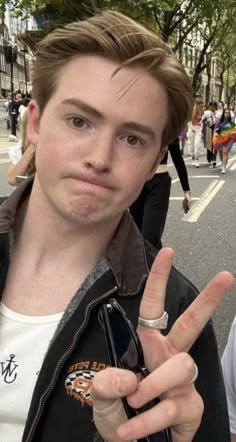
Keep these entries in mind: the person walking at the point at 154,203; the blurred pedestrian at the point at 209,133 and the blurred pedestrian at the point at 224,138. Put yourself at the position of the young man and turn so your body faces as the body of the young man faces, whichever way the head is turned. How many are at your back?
3

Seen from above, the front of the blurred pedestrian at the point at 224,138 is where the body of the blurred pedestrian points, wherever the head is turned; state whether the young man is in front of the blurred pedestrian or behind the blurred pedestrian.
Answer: in front

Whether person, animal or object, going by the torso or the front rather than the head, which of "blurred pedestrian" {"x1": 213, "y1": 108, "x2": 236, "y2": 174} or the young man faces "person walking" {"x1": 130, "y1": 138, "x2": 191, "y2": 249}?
the blurred pedestrian

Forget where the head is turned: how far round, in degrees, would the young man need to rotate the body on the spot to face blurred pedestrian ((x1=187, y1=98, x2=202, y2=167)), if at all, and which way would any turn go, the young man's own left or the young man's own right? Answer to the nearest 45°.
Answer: approximately 180°

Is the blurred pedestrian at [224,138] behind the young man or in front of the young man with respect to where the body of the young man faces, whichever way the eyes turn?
behind

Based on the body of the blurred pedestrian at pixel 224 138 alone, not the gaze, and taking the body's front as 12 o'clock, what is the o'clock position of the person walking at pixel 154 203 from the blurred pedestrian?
The person walking is roughly at 12 o'clock from the blurred pedestrian.

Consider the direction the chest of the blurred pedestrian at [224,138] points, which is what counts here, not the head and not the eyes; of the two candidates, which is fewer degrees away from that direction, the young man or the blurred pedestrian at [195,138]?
the young man

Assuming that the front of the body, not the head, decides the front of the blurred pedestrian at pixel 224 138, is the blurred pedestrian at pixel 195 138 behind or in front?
behind

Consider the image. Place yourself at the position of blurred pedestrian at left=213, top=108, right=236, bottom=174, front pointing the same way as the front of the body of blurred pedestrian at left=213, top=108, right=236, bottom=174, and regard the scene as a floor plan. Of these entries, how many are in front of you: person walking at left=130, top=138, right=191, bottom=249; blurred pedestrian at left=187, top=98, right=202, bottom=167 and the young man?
2

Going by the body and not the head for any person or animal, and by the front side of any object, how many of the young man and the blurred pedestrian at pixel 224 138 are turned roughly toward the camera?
2

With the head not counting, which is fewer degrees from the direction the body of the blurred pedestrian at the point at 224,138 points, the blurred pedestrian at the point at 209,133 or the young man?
the young man

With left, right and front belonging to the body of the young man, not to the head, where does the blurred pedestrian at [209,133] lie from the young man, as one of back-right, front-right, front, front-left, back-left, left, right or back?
back

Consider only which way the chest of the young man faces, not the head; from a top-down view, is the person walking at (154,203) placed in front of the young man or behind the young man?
behind
